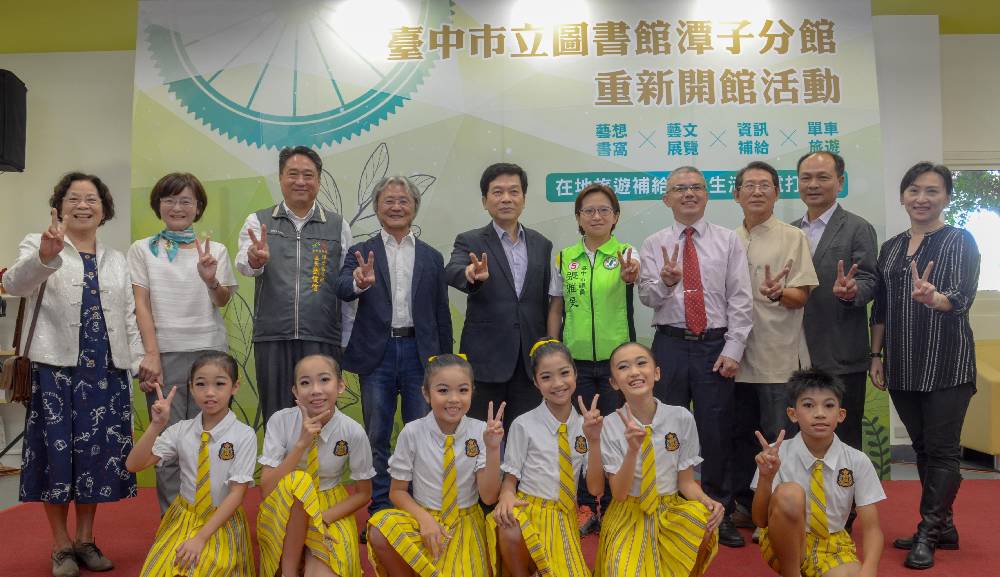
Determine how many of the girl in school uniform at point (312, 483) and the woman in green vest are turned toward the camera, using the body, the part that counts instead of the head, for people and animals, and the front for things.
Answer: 2

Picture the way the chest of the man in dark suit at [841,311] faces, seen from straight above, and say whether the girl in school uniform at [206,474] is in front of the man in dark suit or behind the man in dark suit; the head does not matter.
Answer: in front

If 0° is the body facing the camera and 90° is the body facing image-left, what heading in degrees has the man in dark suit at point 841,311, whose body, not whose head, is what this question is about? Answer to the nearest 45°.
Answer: approximately 45°

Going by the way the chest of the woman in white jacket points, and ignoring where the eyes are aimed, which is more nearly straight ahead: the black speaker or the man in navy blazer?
the man in navy blazer

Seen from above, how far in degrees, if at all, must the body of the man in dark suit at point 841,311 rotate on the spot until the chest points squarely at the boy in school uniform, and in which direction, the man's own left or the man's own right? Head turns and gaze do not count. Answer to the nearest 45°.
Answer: approximately 45° to the man's own left

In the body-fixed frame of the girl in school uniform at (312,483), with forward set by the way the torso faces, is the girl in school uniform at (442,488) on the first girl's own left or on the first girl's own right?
on the first girl's own left

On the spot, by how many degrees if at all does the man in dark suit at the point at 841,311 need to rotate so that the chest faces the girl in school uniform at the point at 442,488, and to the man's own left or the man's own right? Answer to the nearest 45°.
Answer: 0° — they already face them

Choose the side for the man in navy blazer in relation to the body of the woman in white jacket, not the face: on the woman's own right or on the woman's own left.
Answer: on the woman's own left

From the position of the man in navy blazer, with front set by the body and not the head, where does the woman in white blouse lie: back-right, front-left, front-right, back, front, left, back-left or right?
right

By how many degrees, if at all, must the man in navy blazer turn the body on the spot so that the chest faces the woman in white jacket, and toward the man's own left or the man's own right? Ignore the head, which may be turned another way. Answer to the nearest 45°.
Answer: approximately 90° to the man's own right

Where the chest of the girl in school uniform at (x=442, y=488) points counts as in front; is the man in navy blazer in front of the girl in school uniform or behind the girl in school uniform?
behind
